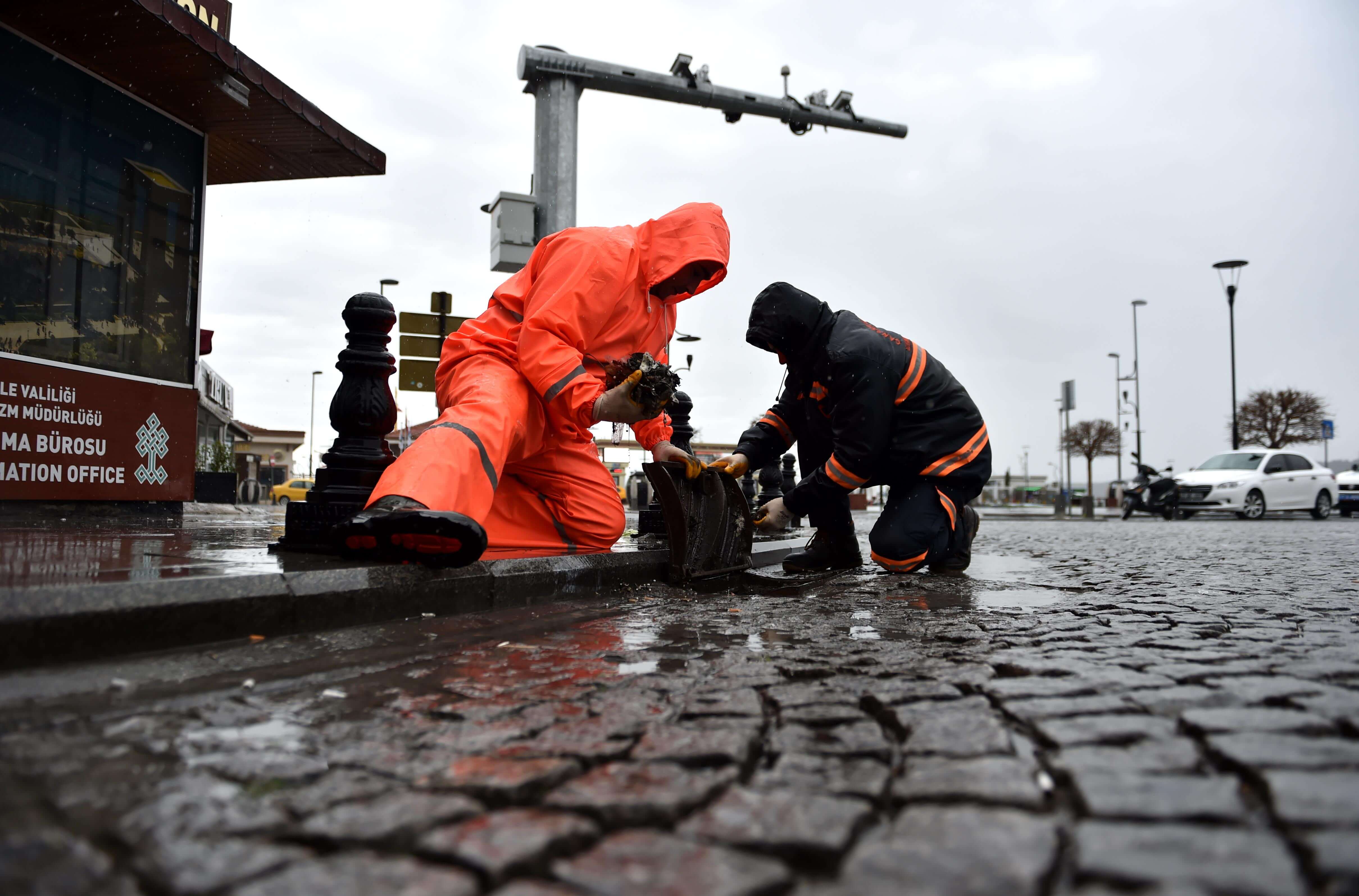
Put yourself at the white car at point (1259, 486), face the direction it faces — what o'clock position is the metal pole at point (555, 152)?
The metal pole is roughly at 11 o'clock from the white car.

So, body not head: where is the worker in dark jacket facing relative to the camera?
to the viewer's left

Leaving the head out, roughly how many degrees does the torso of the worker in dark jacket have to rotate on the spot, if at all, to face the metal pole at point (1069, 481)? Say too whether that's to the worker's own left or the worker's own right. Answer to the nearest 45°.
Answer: approximately 90° to the worker's own right

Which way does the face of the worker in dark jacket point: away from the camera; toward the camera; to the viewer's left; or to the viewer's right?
to the viewer's left

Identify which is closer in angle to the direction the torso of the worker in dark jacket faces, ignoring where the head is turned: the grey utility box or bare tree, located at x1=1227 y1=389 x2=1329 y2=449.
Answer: the grey utility box

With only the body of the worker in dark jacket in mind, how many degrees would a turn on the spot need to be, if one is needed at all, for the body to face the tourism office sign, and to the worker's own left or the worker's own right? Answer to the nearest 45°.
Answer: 0° — they already face it

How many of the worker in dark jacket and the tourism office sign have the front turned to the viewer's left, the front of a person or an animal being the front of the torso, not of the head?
1

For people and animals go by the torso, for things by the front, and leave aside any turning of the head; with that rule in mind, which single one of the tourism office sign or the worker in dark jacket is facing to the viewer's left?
the worker in dark jacket

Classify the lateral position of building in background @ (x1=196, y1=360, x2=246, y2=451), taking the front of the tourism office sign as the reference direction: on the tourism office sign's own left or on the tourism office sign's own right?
on the tourism office sign's own left

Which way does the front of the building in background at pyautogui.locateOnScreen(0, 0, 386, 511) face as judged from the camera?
facing the viewer and to the right of the viewer

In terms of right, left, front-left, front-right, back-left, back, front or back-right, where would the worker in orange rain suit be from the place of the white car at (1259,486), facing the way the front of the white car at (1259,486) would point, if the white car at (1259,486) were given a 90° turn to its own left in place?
front-right

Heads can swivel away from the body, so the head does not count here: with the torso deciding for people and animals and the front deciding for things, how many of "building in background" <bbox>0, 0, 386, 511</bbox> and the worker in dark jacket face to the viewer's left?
1

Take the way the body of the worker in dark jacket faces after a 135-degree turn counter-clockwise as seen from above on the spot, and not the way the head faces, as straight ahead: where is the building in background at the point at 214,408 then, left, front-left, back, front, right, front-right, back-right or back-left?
back
